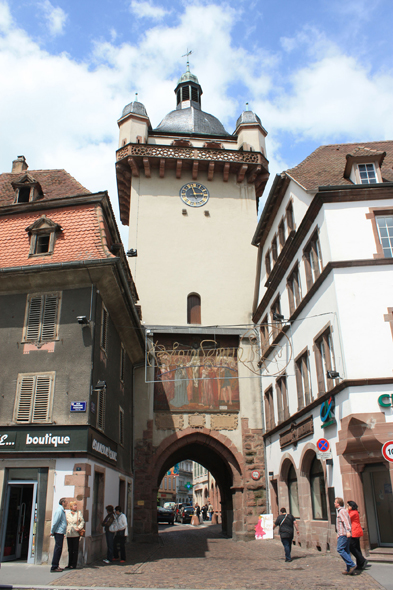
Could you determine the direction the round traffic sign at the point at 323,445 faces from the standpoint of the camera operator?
facing the viewer

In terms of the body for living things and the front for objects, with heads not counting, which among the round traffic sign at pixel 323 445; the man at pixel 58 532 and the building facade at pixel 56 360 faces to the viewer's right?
the man

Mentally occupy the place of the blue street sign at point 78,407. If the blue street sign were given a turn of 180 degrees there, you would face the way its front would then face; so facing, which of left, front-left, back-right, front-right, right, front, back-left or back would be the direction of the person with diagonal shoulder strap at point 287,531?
right

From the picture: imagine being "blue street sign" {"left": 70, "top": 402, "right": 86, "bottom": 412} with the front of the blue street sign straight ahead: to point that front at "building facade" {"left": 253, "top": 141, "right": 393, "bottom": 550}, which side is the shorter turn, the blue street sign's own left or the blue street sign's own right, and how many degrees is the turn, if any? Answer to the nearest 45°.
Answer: approximately 90° to the blue street sign's own left

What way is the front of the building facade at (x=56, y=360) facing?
toward the camera

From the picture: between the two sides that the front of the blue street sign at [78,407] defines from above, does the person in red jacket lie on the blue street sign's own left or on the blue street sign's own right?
on the blue street sign's own left

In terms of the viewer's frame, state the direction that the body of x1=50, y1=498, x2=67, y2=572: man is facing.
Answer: to the viewer's right

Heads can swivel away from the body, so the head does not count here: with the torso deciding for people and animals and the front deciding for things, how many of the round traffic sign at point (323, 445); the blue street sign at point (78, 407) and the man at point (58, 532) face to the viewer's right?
1

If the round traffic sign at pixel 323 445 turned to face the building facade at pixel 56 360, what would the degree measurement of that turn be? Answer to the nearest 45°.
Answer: approximately 90° to its right
